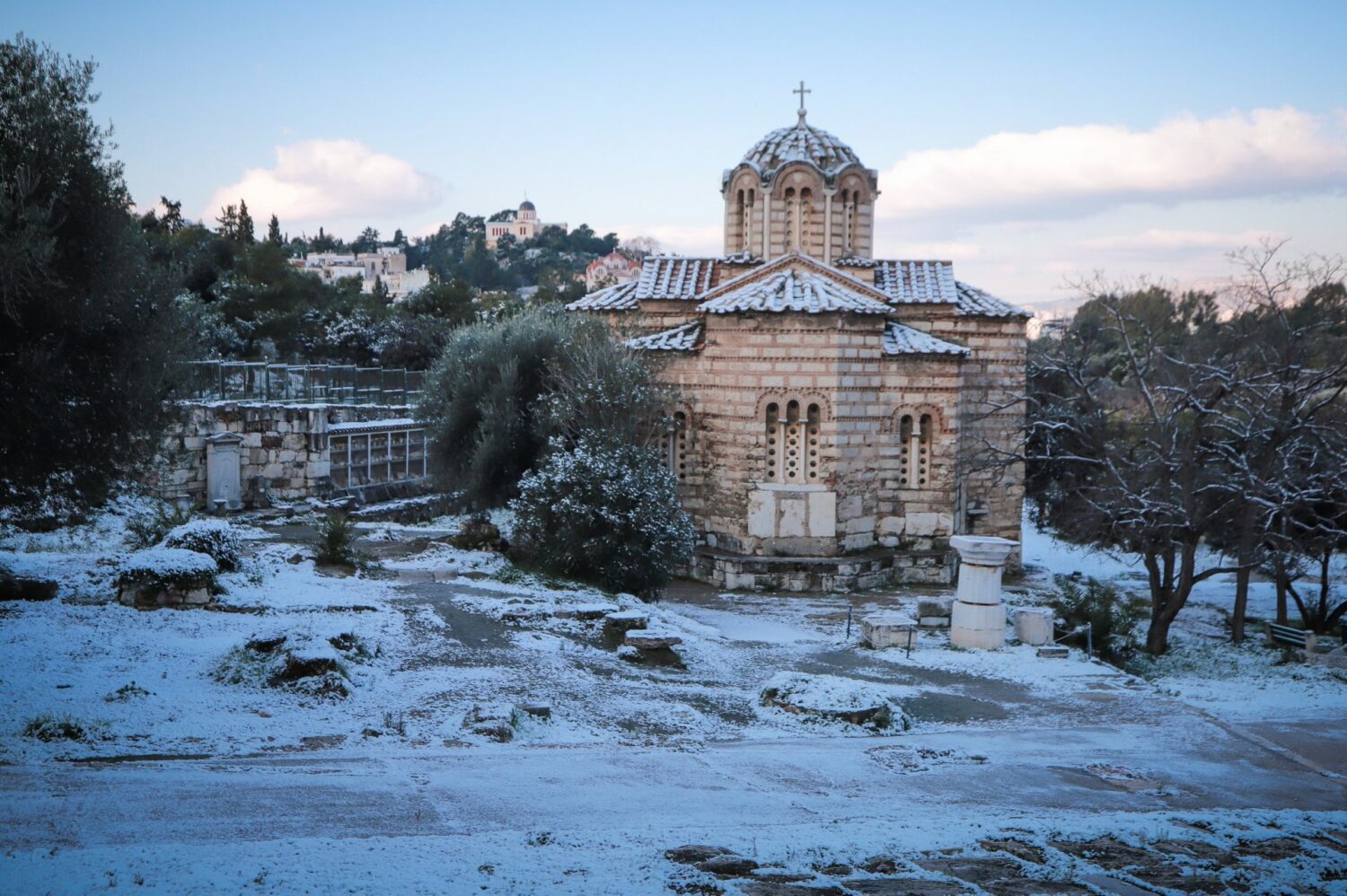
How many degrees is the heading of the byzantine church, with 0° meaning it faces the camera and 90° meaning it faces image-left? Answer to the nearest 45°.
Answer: approximately 180°

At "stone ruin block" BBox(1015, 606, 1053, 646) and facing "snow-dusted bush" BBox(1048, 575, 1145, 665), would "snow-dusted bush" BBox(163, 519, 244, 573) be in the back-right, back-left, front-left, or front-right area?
back-left

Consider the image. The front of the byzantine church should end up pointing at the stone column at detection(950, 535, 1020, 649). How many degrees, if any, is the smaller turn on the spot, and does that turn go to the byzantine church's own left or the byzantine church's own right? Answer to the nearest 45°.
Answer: approximately 180°

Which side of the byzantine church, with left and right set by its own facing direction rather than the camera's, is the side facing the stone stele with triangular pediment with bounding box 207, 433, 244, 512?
left

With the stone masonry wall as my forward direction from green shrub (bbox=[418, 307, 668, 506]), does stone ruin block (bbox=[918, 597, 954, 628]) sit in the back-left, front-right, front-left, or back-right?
back-left

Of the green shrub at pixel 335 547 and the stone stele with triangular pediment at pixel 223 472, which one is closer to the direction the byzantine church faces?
the stone stele with triangular pediment

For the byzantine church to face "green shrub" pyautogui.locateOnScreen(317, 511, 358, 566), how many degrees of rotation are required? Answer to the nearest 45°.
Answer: approximately 135° to its left

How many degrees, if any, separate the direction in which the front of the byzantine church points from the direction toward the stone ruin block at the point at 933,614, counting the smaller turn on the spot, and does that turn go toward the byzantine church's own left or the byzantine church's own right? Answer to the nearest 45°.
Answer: approximately 180°

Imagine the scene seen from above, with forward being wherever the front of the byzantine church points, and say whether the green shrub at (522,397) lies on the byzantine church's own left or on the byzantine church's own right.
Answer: on the byzantine church's own left

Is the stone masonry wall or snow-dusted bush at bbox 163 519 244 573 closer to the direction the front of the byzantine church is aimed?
the stone masonry wall

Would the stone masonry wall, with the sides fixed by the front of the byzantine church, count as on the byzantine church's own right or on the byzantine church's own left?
on the byzantine church's own left
